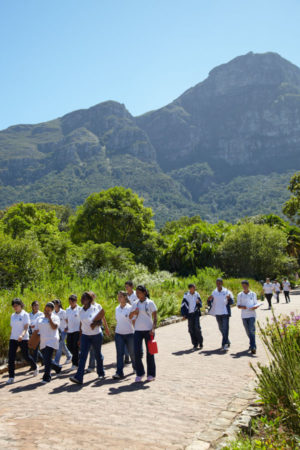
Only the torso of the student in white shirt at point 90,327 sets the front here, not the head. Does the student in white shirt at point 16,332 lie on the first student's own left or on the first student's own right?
on the first student's own right

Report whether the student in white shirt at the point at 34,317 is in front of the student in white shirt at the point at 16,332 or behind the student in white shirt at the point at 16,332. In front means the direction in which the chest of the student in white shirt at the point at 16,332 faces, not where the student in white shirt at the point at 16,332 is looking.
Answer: behind

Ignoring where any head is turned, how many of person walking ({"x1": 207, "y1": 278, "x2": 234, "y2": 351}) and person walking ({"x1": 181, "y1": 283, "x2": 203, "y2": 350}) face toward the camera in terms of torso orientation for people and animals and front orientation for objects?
2

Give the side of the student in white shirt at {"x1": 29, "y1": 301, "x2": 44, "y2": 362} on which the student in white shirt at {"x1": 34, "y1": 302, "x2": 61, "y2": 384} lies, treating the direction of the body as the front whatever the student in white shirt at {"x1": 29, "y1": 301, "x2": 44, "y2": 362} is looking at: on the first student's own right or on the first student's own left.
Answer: on the first student's own left

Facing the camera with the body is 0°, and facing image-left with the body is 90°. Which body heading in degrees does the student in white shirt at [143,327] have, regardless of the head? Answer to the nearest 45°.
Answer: approximately 45°

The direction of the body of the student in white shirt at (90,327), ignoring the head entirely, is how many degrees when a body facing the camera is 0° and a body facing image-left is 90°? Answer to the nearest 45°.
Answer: approximately 45°

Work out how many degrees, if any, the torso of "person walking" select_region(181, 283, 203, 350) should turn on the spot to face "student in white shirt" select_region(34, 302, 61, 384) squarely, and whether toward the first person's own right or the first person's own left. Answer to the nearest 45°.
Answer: approximately 45° to the first person's own right

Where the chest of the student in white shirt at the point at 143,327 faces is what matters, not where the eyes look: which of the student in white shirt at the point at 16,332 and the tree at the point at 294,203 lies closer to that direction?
the student in white shirt

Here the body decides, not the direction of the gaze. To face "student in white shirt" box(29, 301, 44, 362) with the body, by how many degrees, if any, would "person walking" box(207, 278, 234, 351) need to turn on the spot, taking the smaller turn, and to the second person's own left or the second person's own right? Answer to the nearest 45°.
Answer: approximately 45° to the second person's own right

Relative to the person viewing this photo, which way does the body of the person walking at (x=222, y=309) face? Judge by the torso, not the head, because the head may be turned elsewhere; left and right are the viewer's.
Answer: facing the viewer

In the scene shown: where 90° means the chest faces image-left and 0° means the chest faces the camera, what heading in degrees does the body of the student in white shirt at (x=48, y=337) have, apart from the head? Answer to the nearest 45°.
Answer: approximately 45°
